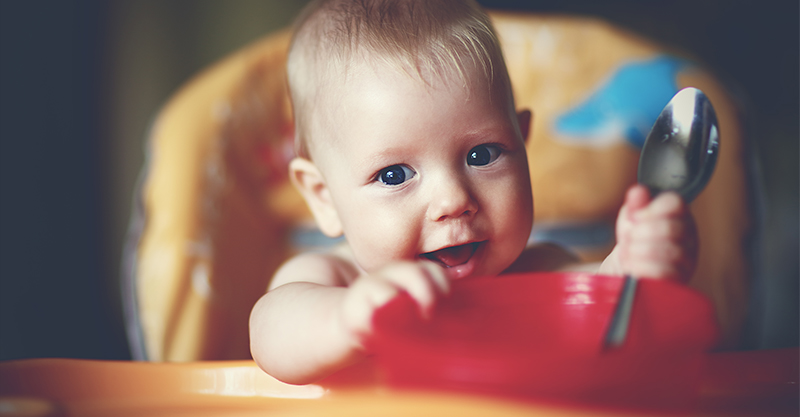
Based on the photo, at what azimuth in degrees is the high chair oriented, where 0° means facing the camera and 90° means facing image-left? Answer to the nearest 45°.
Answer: approximately 0°
